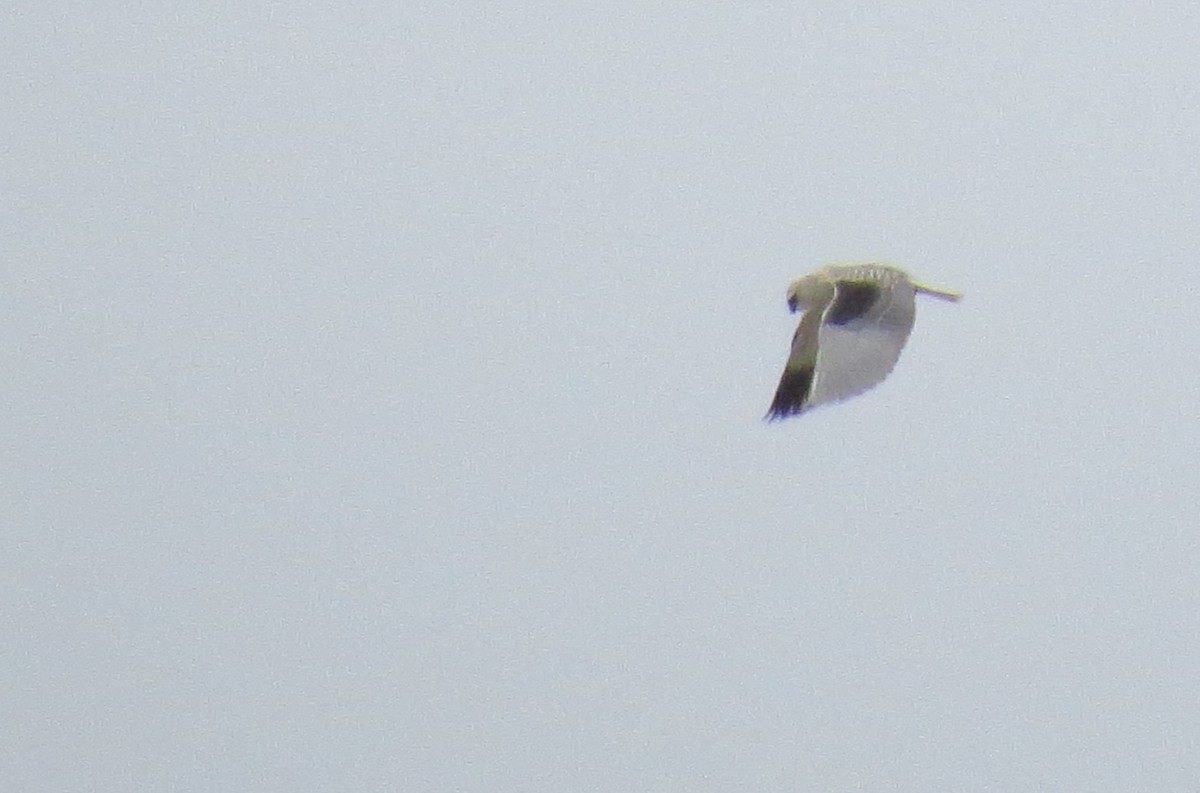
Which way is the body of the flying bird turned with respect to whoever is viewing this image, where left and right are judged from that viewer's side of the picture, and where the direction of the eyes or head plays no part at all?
facing to the left of the viewer
